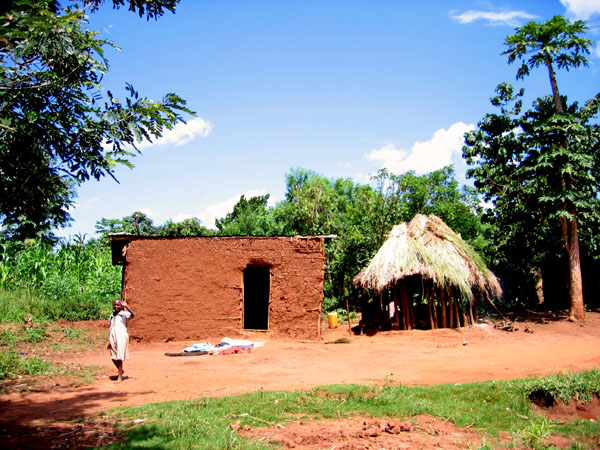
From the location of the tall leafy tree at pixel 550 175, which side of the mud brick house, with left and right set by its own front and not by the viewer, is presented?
left

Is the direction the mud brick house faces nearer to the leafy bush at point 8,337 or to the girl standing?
the girl standing

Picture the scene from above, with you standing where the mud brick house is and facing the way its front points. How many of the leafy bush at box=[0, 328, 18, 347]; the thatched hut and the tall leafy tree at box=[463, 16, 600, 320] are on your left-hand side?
2

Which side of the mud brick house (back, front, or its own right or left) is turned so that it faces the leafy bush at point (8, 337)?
right

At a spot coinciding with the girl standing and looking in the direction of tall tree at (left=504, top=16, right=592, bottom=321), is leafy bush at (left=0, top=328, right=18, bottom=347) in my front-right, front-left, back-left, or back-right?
back-left

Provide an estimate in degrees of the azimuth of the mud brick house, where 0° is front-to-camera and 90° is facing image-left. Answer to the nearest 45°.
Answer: approximately 0°

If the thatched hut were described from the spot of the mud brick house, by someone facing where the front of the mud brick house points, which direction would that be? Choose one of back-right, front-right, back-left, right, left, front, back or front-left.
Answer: left
